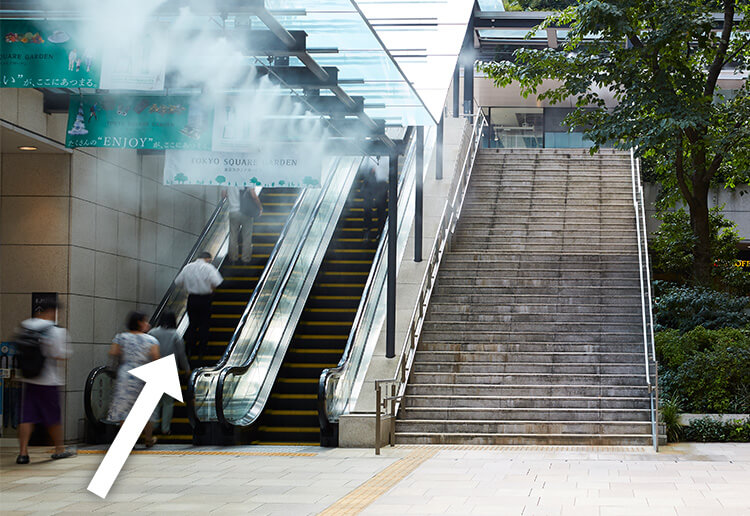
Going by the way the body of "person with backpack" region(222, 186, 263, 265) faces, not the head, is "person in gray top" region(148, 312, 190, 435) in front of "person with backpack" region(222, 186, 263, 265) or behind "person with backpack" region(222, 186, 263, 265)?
behind

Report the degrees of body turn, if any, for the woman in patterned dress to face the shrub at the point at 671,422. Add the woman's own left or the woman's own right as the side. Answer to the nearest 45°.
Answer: approximately 45° to the woman's own right

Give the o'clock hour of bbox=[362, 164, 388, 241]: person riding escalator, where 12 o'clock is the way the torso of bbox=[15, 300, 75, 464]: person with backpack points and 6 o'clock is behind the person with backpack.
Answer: The person riding escalator is roughly at 12 o'clock from the person with backpack.

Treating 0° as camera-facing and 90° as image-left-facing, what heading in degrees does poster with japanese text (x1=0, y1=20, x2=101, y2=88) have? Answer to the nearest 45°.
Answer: approximately 0°

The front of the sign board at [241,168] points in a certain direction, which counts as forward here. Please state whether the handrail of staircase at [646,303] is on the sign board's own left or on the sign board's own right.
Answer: on the sign board's own left

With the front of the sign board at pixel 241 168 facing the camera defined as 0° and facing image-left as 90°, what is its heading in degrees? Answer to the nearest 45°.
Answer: approximately 0°

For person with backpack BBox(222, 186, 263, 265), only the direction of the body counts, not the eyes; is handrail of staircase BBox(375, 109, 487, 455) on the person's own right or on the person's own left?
on the person's own right

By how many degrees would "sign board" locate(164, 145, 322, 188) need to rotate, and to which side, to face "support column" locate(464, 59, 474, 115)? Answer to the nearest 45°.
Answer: approximately 135° to its left

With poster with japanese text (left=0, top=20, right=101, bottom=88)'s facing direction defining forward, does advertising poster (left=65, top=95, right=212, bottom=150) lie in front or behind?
behind

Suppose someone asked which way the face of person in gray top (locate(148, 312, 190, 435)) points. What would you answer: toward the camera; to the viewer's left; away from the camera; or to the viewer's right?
away from the camera

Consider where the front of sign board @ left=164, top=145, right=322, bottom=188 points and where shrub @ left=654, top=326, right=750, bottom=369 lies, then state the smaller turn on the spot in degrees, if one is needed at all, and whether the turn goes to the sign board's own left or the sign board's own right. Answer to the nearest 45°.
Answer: approximately 90° to the sign board's own left

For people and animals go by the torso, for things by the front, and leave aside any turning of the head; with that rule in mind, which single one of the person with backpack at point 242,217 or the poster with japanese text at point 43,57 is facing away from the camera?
the person with backpack

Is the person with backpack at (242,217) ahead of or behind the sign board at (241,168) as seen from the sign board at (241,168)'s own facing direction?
behind
